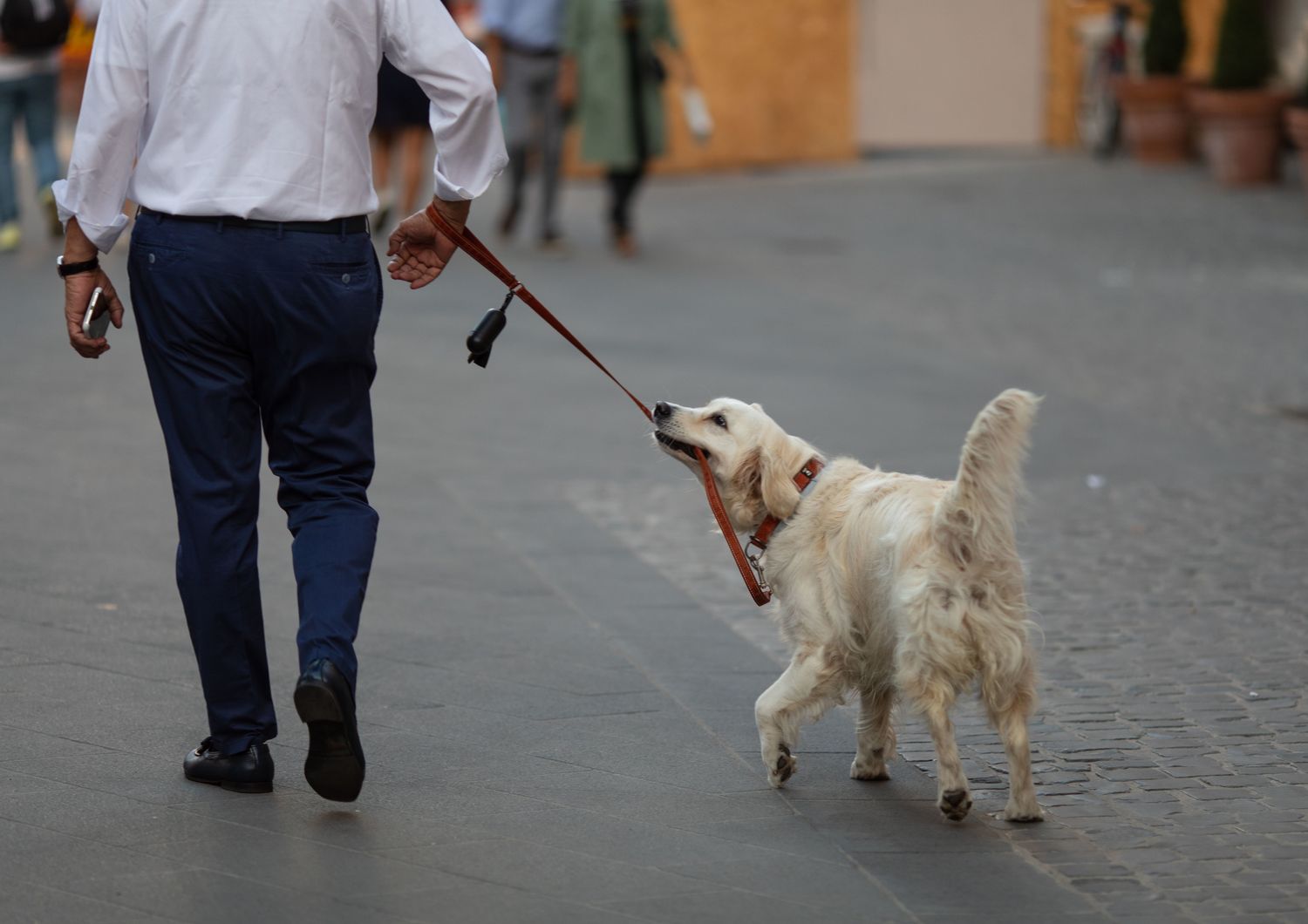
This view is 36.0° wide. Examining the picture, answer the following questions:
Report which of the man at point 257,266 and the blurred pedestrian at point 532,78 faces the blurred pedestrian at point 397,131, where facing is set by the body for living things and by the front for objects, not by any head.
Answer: the man

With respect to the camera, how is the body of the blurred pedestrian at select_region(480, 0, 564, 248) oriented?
toward the camera

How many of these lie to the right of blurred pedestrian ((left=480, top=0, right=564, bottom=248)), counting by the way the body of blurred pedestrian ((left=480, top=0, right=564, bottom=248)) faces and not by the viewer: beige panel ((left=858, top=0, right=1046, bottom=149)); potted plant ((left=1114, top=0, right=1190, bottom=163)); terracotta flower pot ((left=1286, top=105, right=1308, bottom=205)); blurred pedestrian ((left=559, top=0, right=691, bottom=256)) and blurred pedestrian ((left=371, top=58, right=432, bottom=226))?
1

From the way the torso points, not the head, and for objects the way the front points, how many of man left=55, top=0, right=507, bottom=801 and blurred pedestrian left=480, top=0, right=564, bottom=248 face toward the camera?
1

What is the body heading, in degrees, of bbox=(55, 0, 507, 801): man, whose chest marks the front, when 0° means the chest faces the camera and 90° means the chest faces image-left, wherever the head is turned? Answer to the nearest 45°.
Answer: approximately 180°

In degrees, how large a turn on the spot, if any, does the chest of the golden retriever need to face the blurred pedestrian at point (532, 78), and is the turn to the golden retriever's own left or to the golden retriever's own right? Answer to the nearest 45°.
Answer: approximately 45° to the golden retriever's own right

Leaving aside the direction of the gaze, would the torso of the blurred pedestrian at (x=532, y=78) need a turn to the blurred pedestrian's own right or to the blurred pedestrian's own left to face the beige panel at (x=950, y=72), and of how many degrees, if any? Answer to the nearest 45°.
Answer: approximately 135° to the blurred pedestrian's own left

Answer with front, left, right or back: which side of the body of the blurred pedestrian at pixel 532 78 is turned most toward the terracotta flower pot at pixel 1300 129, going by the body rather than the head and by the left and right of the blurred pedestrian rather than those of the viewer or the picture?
left

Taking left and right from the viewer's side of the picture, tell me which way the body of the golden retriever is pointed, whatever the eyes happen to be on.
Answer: facing away from the viewer and to the left of the viewer

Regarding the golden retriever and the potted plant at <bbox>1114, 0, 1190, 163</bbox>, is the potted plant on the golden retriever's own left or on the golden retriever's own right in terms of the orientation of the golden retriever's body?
on the golden retriever's own right

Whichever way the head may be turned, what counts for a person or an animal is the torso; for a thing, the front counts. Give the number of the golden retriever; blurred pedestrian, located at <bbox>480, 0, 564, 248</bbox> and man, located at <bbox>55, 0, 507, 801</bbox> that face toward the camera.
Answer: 1

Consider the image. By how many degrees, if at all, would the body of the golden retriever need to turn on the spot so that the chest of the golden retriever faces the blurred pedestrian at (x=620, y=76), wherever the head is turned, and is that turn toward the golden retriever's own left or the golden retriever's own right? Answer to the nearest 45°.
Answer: approximately 45° to the golden retriever's own right

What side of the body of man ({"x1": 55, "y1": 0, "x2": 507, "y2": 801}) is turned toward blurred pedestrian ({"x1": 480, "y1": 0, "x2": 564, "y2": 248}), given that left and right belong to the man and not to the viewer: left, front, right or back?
front

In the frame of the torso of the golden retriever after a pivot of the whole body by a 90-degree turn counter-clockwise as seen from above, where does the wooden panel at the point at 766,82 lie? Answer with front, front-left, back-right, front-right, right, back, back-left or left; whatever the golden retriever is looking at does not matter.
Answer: back-right

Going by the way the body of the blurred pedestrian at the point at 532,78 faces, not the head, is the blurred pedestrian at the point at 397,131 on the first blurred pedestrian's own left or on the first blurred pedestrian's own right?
on the first blurred pedestrian's own right

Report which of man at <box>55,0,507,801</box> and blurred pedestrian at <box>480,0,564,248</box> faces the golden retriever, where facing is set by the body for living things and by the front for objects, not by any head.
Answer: the blurred pedestrian

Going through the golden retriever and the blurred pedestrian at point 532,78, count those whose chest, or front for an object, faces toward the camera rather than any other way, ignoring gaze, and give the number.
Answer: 1
